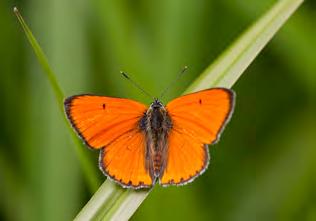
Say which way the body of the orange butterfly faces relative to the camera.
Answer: away from the camera
